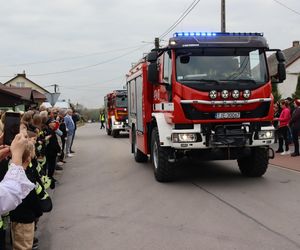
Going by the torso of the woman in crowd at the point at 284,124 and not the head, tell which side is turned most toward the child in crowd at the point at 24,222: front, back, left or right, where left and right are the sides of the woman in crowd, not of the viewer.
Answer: left

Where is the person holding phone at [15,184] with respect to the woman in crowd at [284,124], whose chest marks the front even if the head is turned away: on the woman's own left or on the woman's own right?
on the woman's own left

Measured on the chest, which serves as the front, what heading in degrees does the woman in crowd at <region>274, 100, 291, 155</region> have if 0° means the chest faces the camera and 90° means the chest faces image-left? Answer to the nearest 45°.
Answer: approximately 90°
